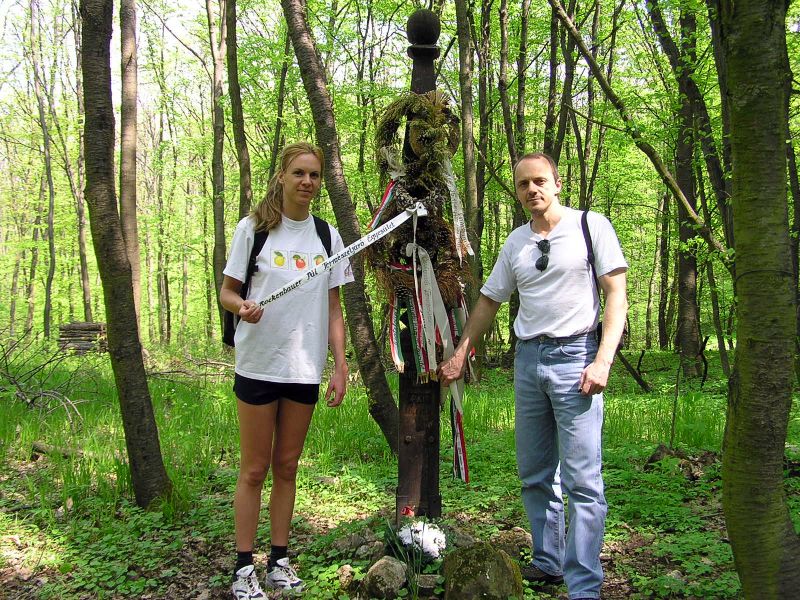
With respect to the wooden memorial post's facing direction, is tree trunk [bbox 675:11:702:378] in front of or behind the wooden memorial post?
behind

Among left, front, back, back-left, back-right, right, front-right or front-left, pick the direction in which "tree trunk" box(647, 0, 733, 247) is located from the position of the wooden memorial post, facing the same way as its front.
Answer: back-left

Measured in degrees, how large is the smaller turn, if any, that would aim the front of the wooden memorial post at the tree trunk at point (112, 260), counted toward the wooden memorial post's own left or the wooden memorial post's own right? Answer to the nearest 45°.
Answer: approximately 90° to the wooden memorial post's own right

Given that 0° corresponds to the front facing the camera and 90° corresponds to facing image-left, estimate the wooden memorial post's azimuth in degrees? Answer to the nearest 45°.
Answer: approximately 0°

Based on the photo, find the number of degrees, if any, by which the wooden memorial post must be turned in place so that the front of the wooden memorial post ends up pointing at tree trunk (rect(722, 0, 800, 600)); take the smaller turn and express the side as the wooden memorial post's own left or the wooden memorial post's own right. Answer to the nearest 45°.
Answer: approximately 45° to the wooden memorial post's own left

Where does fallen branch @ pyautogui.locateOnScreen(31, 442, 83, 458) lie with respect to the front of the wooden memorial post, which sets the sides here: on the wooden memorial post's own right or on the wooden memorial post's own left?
on the wooden memorial post's own right
